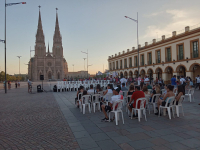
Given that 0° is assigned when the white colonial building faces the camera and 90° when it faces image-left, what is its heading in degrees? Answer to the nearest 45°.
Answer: approximately 45°
